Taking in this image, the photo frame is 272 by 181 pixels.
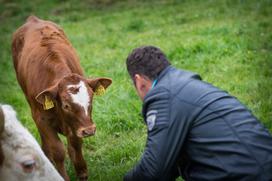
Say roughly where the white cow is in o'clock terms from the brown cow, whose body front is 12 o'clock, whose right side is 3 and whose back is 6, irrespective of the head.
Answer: The white cow is roughly at 2 o'clock from the brown cow.

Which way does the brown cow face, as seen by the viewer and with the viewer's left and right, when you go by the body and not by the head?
facing the viewer and to the right of the viewer
